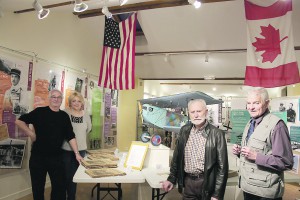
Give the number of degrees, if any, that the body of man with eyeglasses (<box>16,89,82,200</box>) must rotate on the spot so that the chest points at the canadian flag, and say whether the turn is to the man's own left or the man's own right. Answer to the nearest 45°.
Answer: approximately 90° to the man's own left

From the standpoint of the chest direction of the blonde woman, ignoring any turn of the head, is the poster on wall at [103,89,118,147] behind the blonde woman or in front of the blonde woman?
behind

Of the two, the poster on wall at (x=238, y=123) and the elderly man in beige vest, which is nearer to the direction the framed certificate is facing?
the elderly man in beige vest

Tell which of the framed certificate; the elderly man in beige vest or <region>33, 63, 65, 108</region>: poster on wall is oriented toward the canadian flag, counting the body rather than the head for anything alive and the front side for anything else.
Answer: the poster on wall

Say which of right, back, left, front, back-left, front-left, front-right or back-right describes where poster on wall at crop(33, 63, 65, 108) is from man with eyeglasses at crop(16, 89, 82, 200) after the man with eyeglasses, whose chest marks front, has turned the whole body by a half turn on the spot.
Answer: front

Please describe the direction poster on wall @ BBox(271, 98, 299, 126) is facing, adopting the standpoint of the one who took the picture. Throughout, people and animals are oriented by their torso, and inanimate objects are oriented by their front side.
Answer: facing the viewer

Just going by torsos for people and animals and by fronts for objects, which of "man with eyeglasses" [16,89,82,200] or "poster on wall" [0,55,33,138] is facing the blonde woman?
the poster on wall

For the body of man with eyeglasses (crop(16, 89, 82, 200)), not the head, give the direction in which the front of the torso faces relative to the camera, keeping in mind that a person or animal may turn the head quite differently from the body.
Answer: toward the camera

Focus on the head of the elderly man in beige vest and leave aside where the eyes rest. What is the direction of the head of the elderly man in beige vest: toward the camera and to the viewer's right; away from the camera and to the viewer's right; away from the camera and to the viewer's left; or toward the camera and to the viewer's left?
toward the camera and to the viewer's left

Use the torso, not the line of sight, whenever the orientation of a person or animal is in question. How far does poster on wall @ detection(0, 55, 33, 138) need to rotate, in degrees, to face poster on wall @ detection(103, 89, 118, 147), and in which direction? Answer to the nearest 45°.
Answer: approximately 90° to its left

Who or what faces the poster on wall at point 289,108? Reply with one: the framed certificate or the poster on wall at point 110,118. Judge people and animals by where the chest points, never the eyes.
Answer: the poster on wall at point 110,118

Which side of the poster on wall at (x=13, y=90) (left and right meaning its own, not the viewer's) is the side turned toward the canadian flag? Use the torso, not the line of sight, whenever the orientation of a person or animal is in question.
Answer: front

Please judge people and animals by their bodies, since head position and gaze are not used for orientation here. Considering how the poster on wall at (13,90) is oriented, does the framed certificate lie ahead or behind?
ahead

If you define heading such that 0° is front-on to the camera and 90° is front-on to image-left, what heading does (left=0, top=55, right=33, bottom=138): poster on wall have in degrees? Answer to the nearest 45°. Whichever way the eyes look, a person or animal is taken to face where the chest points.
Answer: approximately 315°
